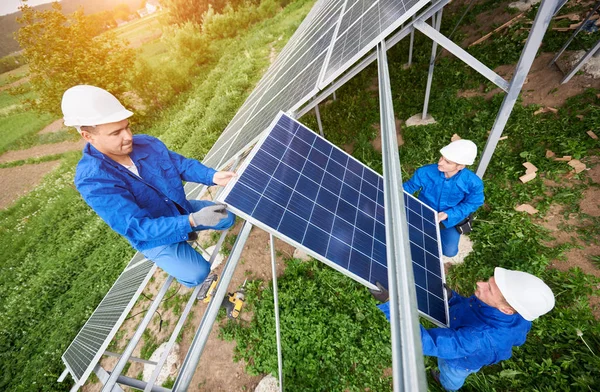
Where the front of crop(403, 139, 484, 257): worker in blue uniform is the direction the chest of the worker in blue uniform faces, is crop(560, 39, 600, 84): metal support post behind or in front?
behind

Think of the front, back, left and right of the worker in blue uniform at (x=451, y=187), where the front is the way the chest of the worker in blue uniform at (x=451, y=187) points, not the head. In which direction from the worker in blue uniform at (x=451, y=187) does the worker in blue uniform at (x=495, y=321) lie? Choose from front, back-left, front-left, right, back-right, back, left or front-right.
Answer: front-left

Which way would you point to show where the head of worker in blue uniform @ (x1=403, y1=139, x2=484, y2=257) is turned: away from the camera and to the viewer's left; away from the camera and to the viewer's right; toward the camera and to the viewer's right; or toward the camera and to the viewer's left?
toward the camera and to the viewer's left

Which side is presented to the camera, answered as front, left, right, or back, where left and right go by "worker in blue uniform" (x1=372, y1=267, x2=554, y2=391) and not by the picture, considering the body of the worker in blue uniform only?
left

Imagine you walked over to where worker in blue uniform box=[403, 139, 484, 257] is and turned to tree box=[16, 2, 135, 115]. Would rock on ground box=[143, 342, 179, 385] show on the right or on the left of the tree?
left

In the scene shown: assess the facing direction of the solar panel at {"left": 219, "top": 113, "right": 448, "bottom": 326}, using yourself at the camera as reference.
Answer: facing the viewer and to the right of the viewer

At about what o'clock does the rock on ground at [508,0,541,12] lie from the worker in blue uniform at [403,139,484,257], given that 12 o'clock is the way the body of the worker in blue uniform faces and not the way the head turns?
The rock on ground is roughly at 5 o'clock from the worker in blue uniform.

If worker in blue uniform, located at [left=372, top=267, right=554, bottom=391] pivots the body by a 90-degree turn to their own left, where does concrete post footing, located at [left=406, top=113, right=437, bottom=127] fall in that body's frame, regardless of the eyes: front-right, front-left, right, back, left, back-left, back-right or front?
back

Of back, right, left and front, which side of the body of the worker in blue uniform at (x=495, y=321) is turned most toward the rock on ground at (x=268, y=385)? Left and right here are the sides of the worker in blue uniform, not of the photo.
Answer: front

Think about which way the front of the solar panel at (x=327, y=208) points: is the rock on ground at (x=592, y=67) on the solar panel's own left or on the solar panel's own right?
on the solar panel's own left

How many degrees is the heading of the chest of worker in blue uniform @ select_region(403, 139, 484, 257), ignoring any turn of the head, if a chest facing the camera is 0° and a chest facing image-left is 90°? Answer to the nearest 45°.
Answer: approximately 45°

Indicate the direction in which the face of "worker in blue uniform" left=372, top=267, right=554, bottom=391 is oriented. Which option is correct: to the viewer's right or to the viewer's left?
to the viewer's left
